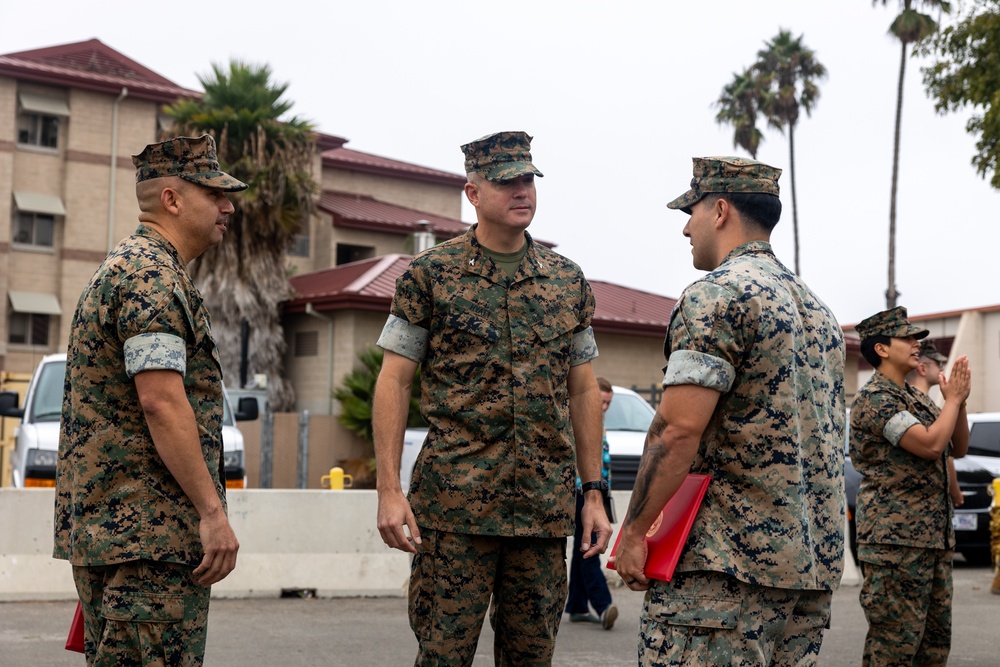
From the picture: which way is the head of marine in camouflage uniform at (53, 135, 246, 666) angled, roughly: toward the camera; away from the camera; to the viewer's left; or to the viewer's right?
to the viewer's right

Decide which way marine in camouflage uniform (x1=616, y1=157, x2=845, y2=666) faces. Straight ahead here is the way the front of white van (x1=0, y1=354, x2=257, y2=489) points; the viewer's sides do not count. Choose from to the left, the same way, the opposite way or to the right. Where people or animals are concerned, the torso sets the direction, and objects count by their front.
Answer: the opposite way

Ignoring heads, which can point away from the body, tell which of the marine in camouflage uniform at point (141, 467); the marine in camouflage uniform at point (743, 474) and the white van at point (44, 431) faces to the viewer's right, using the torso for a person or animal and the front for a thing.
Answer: the marine in camouflage uniform at point (141, 467)

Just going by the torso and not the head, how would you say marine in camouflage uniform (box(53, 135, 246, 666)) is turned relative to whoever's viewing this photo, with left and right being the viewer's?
facing to the right of the viewer

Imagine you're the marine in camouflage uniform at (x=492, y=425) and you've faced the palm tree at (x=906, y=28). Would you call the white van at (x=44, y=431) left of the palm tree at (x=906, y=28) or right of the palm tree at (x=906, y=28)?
left

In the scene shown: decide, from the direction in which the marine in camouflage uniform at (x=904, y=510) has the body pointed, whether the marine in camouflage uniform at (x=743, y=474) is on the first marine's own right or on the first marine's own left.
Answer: on the first marine's own right

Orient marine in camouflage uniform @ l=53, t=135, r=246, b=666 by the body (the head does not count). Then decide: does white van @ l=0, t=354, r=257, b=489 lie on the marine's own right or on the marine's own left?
on the marine's own left

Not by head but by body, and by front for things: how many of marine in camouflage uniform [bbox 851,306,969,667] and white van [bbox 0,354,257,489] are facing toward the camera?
1
